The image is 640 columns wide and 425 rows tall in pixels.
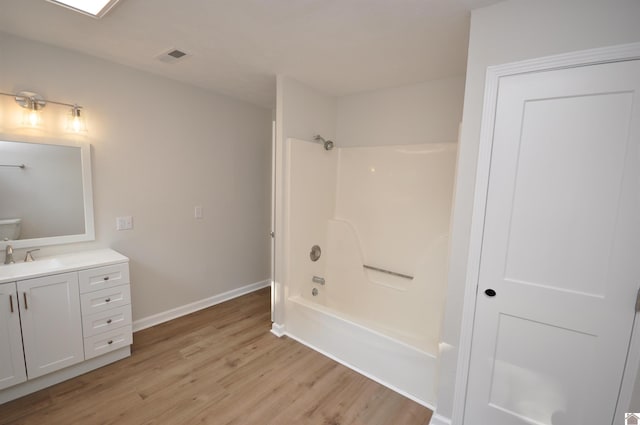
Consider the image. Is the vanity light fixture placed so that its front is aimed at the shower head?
no

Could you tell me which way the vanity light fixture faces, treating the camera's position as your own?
facing the viewer

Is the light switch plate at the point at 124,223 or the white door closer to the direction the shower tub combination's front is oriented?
the light switch plate

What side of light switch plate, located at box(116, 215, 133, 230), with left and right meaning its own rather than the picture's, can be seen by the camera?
front

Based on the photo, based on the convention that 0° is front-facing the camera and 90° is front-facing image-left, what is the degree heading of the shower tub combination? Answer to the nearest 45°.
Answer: approximately 45°

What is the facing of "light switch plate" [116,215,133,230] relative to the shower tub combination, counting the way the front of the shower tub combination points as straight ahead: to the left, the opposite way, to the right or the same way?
to the left

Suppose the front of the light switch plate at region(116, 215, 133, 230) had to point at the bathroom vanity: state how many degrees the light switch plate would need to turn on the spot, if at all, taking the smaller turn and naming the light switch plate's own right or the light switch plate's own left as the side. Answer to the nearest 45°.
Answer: approximately 45° to the light switch plate's own right

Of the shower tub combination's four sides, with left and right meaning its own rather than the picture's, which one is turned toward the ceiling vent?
front

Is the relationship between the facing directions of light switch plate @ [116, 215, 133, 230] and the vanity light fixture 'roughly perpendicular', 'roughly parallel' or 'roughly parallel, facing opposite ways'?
roughly parallel

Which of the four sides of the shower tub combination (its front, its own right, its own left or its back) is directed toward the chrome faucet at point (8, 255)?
front

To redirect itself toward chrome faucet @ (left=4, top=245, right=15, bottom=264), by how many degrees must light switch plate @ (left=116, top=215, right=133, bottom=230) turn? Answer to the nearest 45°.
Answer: approximately 90° to its right
